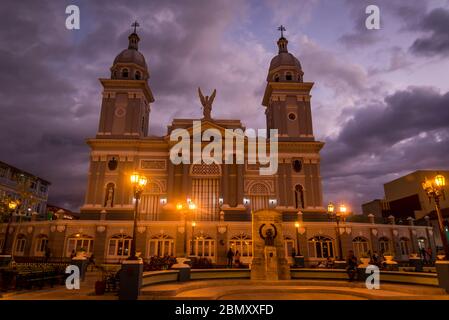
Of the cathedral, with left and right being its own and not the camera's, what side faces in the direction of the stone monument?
front

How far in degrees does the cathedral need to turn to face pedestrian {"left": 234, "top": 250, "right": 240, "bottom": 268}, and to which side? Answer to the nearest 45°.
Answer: approximately 45° to its left

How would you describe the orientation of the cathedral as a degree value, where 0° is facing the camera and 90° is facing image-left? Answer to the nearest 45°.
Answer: approximately 0°

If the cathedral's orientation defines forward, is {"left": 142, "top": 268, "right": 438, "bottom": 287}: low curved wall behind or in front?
in front
